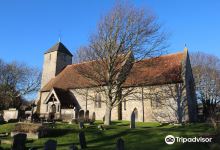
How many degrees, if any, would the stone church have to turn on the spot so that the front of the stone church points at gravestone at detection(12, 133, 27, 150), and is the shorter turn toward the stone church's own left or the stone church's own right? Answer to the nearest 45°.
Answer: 0° — it already faces it

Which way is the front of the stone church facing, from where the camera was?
facing the viewer and to the left of the viewer

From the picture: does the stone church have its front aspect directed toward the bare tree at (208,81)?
no

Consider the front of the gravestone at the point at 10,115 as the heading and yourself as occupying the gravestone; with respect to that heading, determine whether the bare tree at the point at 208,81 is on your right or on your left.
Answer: on your left

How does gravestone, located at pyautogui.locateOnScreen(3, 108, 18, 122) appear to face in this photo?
toward the camera

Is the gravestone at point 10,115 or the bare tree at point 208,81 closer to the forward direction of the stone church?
the gravestone

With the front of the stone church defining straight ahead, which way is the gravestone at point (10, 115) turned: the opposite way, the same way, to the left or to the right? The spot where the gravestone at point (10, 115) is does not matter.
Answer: the same way

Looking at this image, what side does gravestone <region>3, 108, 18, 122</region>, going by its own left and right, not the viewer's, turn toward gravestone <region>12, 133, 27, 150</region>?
front

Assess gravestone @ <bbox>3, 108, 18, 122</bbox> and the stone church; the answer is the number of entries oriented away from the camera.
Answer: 0
